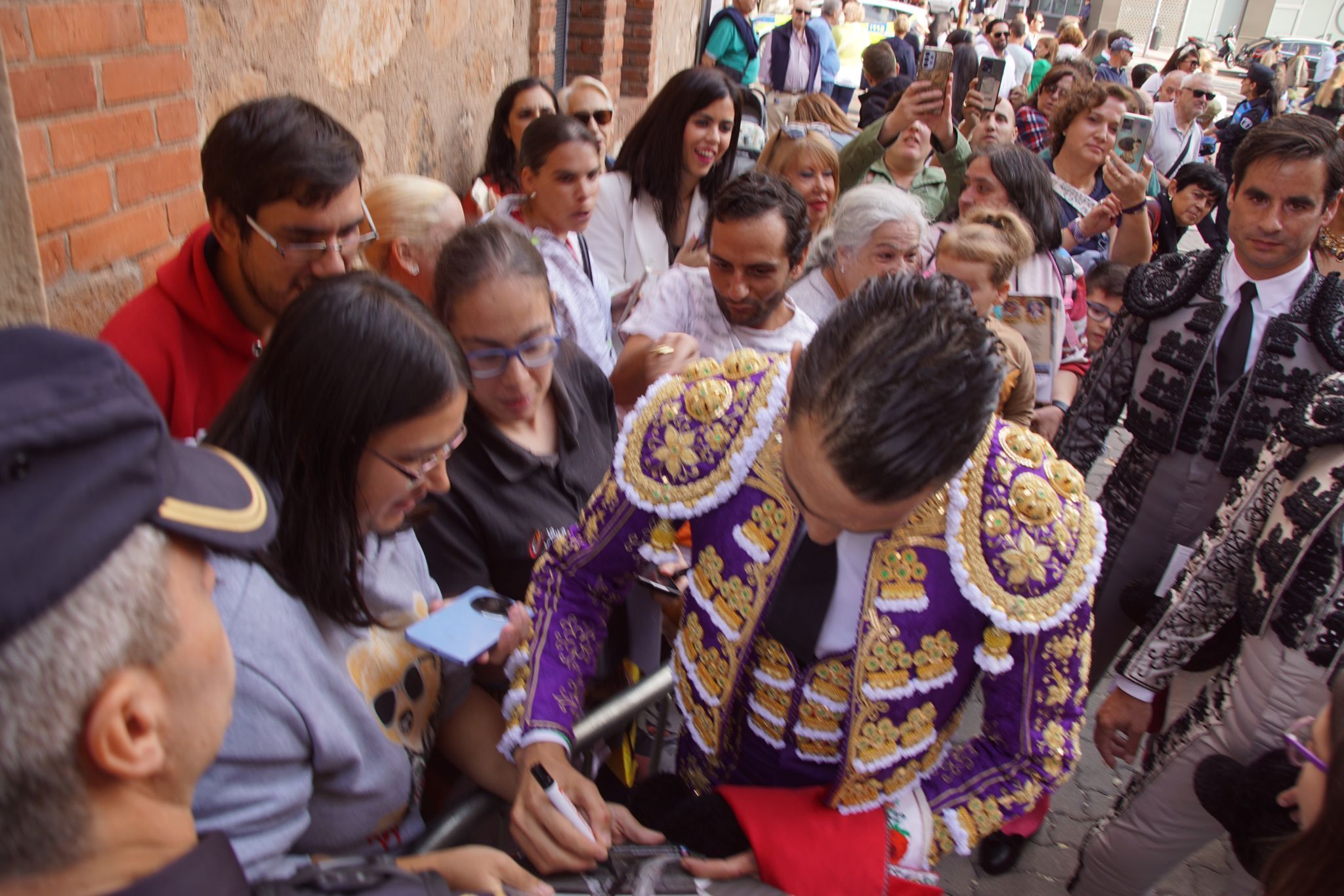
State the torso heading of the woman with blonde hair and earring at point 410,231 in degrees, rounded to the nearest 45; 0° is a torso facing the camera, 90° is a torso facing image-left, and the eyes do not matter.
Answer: approximately 270°

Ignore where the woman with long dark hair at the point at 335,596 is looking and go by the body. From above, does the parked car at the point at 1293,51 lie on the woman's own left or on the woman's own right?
on the woman's own left

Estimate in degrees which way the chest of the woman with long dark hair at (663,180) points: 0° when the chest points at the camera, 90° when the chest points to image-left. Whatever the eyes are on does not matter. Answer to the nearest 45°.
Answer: approximately 315°

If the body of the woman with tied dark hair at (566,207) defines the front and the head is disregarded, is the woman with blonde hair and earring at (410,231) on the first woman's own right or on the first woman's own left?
on the first woman's own right

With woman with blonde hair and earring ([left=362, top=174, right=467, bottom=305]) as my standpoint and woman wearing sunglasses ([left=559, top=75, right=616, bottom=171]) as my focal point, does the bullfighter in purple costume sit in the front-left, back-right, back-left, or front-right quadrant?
back-right

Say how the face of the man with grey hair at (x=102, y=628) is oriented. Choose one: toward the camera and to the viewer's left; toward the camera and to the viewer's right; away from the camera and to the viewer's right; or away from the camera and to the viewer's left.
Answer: away from the camera and to the viewer's right
